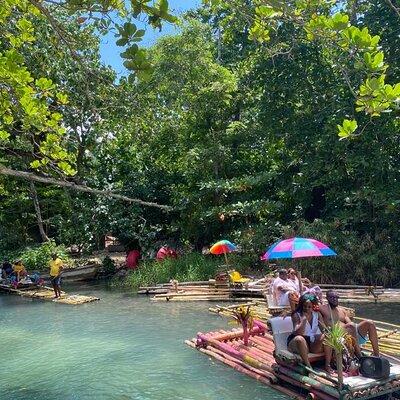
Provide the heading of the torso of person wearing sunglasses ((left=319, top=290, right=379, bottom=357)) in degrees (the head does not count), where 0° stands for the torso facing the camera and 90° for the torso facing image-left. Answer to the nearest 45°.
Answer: approximately 315°

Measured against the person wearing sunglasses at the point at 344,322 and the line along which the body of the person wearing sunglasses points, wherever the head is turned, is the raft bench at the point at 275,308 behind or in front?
behind

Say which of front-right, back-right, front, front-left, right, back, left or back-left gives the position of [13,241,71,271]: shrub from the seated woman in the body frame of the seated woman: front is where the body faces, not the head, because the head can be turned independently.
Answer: back

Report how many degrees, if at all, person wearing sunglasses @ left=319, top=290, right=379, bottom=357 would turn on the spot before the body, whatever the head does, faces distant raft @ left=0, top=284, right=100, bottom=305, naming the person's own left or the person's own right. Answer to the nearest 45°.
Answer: approximately 180°

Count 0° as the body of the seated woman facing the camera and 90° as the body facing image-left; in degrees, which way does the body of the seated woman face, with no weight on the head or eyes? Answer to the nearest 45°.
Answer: approximately 315°

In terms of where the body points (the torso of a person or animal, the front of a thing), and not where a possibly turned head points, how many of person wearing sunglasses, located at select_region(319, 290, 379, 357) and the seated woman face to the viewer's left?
0

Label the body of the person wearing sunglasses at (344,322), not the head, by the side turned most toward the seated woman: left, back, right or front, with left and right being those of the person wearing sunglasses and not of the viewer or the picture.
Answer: right
